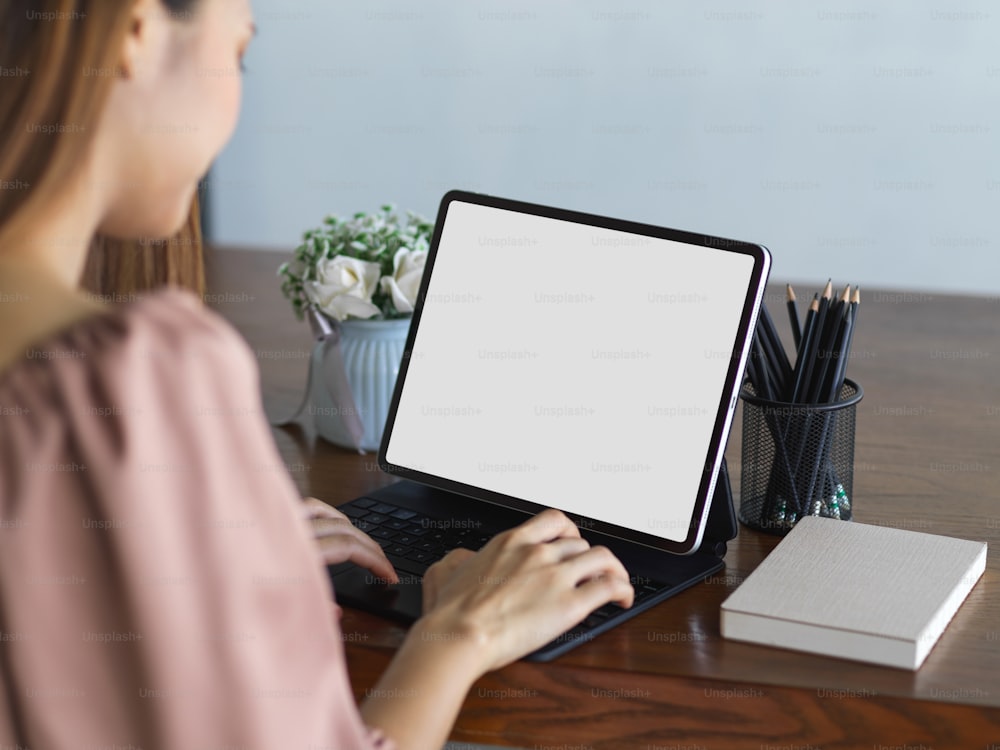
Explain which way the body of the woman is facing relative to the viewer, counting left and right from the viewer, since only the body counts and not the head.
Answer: facing away from the viewer and to the right of the viewer

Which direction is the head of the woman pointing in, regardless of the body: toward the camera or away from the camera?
away from the camera

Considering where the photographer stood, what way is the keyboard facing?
facing the viewer and to the left of the viewer

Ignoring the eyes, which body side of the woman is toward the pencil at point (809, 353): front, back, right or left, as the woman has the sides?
front

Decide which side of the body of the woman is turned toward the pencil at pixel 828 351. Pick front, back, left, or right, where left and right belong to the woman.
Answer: front

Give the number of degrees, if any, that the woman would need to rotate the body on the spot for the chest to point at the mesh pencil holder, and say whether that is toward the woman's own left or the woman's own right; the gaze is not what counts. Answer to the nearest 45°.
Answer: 0° — they already face it

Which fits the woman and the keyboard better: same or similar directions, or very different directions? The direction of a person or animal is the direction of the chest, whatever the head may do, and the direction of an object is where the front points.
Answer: very different directions

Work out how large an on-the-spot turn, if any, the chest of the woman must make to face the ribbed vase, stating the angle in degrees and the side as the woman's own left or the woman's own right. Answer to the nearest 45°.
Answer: approximately 45° to the woman's own left
